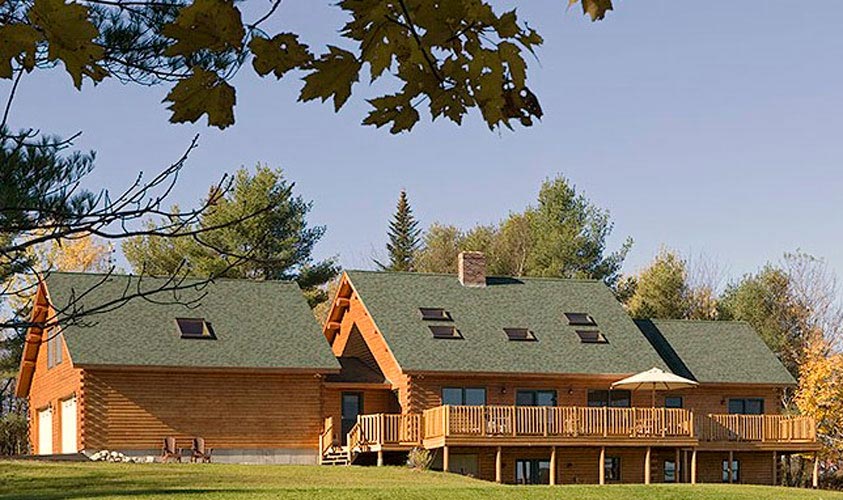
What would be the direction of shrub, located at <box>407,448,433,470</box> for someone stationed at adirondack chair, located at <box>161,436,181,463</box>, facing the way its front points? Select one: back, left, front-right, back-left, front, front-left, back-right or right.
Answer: left

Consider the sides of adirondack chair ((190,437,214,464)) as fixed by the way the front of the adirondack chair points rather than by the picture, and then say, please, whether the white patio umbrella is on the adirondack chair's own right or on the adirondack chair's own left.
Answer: on the adirondack chair's own left

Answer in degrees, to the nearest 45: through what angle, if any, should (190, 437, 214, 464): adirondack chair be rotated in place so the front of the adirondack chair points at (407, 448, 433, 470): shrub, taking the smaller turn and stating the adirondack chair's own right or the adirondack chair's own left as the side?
approximately 45° to the adirondack chair's own left

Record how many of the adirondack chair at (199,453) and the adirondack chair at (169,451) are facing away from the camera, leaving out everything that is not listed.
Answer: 0

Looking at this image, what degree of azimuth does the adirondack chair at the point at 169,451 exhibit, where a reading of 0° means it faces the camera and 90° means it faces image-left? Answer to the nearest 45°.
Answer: approximately 0°

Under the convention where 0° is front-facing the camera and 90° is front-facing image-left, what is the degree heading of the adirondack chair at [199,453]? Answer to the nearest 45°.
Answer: approximately 315°
